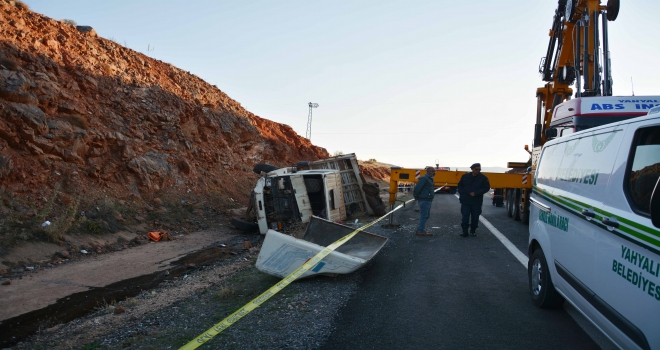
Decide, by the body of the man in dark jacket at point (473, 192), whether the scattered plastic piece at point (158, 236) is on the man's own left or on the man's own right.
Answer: on the man's own right

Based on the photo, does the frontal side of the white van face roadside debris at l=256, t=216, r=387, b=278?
no

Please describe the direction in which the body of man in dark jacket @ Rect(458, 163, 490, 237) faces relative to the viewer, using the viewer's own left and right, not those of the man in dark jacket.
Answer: facing the viewer

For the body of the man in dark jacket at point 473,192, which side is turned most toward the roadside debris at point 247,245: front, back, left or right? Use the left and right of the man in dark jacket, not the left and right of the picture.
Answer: right

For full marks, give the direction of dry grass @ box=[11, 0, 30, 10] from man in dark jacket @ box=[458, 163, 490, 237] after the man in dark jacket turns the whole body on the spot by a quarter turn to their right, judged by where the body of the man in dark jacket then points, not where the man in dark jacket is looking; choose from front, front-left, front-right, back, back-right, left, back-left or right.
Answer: front

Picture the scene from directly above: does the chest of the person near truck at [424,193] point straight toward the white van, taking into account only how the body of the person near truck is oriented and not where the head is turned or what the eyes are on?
no

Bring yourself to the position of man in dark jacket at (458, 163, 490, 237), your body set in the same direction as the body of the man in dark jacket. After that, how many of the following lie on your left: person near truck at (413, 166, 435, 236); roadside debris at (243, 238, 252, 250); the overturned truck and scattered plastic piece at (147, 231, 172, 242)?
0

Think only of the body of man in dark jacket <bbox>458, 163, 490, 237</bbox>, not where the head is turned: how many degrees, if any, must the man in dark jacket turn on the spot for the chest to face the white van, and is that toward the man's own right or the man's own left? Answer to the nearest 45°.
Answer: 0° — they already face it
